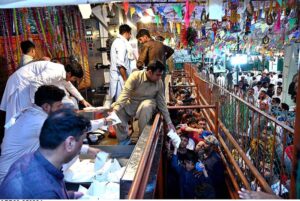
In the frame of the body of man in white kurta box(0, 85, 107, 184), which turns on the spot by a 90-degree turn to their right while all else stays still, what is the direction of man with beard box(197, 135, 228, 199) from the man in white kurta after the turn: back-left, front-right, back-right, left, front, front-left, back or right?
left

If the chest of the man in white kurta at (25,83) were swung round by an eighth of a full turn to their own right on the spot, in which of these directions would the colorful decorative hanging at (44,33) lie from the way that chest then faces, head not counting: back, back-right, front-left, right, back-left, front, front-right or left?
back-left

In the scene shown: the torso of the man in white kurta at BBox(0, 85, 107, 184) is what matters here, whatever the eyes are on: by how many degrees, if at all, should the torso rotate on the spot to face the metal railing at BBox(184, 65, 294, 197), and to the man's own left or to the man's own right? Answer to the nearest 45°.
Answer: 0° — they already face it

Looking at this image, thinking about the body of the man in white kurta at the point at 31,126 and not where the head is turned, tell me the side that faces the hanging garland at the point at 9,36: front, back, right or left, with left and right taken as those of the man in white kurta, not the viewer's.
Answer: left

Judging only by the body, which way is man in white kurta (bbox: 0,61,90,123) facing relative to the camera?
to the viewer's right

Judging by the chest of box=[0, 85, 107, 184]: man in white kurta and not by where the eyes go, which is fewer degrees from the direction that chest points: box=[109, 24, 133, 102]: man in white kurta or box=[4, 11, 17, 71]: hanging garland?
the man in white kurta

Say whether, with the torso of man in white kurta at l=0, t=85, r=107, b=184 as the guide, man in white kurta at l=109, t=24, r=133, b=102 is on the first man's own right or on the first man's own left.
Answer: on the first man's own left

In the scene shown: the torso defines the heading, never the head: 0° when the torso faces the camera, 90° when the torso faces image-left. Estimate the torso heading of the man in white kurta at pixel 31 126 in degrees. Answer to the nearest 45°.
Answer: approximately 270°

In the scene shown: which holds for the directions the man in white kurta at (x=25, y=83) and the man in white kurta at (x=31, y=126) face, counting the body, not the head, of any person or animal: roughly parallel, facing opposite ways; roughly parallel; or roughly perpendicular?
roughly parallel

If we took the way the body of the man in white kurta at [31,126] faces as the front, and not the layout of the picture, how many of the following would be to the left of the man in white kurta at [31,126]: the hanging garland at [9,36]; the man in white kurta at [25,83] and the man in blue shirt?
2

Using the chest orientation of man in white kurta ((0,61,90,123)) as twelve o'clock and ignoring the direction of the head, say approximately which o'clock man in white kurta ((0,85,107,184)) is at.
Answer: man in white kurta ((0,85,107,184)) is roughly at 3 o'clock from man in white kurta ((0,61,90,123)).

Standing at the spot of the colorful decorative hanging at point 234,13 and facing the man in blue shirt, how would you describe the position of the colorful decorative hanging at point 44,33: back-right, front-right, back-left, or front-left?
front-right

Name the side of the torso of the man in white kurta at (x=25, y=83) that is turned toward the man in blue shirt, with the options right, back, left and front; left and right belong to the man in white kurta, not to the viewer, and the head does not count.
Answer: right

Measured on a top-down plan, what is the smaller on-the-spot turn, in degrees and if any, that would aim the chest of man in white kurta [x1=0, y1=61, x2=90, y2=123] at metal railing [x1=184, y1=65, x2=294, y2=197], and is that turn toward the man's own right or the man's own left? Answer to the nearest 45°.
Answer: approximately 45° to the man's own right

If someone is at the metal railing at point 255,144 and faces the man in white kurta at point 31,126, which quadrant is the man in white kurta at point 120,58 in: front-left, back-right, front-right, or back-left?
front-right
